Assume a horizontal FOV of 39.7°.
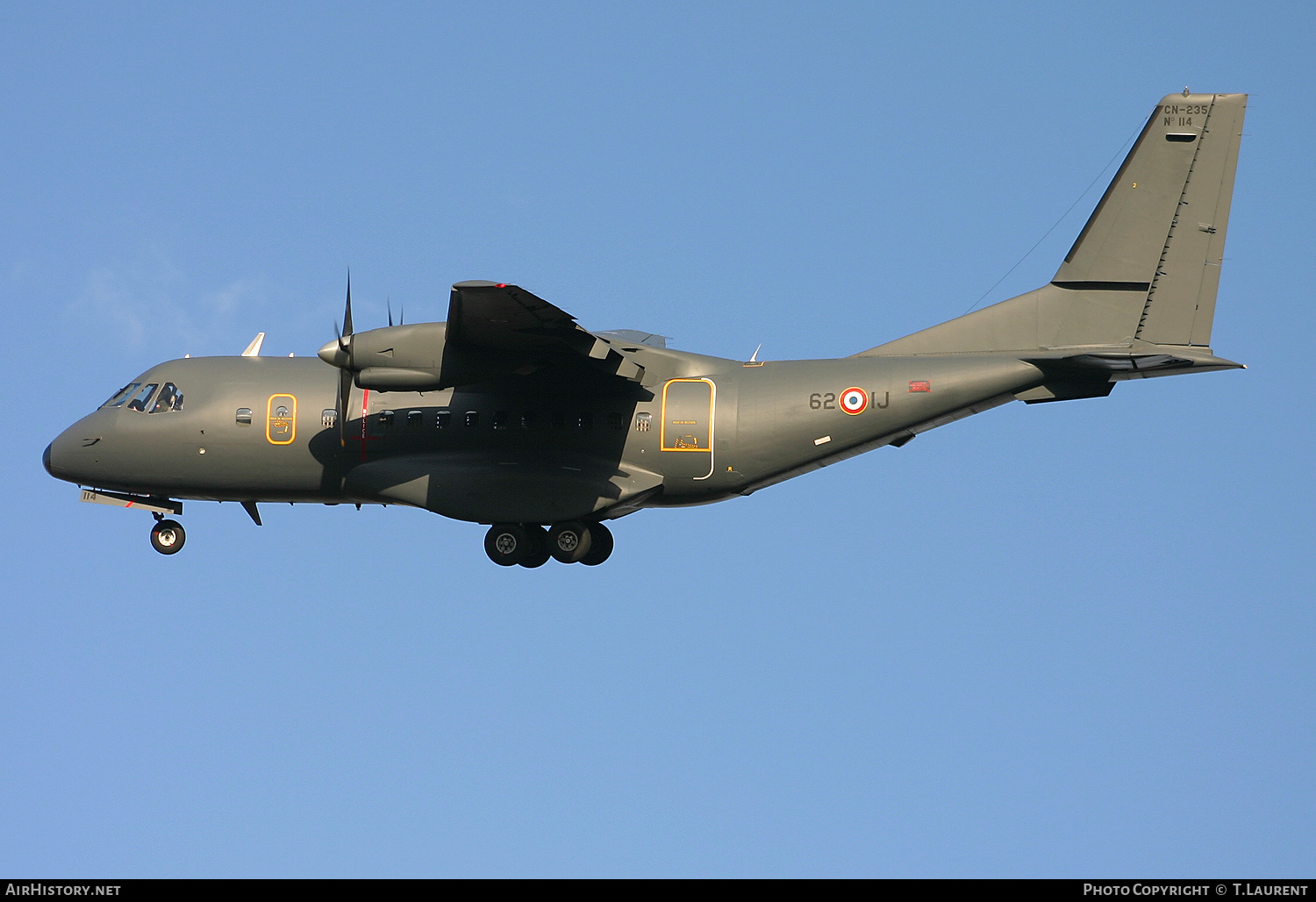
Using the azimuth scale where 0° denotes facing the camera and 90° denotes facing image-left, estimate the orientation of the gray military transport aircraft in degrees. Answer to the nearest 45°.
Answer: approximately 90°
